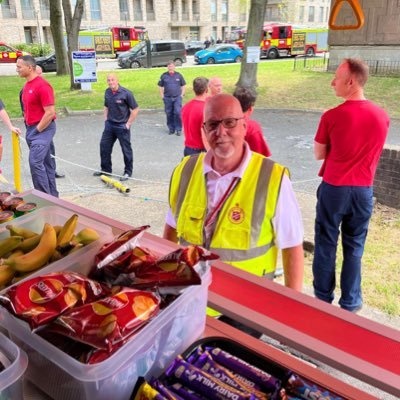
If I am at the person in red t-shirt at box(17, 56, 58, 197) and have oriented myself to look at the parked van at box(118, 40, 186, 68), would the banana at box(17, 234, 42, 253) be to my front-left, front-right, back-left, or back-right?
back-right

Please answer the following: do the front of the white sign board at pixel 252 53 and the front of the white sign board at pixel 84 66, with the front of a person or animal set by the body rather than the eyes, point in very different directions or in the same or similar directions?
same or similar directions

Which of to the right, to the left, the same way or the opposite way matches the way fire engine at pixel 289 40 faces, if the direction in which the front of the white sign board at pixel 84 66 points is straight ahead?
to the right

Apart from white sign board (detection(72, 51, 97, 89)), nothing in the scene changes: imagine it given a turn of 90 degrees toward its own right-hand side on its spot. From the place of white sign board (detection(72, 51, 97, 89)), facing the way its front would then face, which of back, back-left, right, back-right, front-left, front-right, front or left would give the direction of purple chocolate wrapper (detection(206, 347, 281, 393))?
left

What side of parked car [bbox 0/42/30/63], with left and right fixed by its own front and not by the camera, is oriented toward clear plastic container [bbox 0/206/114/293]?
right

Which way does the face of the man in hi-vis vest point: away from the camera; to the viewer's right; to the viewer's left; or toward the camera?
toward the camera

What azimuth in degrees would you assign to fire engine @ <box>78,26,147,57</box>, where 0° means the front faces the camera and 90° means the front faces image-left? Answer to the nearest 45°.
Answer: approximately 270°

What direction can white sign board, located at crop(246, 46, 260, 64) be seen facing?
toward the camera

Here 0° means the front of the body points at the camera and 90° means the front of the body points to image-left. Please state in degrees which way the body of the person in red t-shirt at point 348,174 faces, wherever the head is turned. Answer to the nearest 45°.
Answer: approximately 135°

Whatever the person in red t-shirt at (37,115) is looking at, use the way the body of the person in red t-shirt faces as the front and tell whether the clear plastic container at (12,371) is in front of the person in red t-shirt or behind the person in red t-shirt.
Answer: in front

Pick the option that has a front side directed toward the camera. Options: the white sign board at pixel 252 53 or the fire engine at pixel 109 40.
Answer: the white sign board

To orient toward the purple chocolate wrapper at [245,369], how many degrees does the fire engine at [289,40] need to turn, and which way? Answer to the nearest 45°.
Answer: approximately 45° to its left

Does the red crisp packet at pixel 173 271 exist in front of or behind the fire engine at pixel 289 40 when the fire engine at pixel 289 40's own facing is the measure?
in front

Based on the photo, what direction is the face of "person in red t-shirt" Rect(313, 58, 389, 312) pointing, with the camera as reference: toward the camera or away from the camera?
away from the camera

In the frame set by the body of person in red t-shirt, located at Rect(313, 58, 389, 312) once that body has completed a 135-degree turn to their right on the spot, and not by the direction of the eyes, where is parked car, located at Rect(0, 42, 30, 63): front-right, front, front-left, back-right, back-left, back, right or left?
back-left

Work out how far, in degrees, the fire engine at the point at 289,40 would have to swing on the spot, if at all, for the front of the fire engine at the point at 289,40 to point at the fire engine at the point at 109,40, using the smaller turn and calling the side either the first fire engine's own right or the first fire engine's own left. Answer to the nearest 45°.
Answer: approximately 45° to the first fire engine's own right

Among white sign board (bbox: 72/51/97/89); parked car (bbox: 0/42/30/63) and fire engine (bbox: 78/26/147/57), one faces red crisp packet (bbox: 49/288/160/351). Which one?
the white sign board
